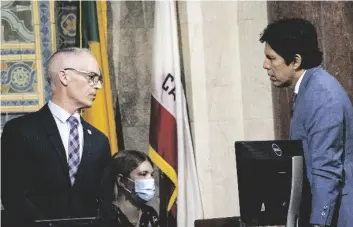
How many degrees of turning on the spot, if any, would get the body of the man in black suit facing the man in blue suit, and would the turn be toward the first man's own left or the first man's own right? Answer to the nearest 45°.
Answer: approximately 45° to the first man's own left

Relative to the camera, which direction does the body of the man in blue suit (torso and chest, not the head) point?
to the viewer's left

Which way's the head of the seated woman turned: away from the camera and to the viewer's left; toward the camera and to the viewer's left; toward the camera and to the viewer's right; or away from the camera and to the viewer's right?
toward the camera and to the viewer's right

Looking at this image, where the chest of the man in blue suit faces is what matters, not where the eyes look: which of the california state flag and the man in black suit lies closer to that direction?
the man in black suit

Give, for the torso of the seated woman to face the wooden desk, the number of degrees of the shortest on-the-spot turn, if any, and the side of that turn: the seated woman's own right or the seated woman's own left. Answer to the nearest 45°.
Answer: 0° — they already face it

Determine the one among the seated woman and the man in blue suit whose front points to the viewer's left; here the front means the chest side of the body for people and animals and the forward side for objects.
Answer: the man in blue suit

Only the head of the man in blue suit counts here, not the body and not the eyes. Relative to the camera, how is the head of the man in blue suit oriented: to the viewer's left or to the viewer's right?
to the viewer's left

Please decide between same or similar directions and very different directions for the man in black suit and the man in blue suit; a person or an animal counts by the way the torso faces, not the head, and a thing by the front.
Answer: very different directions

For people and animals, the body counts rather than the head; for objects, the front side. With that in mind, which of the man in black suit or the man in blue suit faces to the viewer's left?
the man in blue suit
